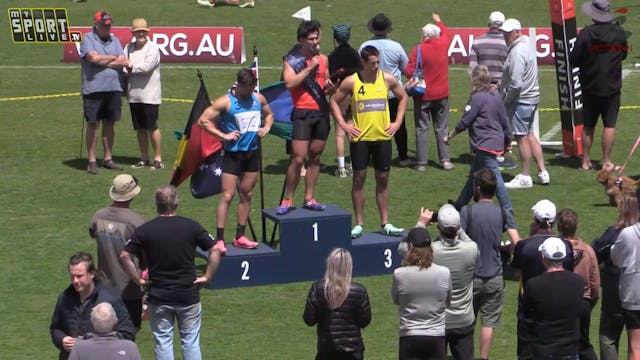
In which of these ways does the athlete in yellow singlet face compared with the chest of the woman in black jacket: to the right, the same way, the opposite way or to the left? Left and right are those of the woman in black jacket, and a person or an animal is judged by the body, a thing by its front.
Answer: the opposite way

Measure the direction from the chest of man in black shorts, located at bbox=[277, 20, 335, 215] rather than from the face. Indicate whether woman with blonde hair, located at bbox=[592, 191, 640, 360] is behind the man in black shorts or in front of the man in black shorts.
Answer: in front

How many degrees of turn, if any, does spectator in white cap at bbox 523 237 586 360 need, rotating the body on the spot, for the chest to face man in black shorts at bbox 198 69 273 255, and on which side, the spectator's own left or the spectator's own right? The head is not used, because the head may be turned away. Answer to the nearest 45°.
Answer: approximately 45° to the spectator's own left

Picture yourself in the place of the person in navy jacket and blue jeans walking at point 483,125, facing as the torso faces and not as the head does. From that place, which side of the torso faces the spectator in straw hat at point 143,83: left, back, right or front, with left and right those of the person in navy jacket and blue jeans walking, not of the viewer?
front

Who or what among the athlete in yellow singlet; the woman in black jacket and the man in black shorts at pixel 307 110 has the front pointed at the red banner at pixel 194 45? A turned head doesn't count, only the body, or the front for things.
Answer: the woman in black jacket

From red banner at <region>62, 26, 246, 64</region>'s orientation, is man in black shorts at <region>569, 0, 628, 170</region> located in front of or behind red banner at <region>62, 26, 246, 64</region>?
in front

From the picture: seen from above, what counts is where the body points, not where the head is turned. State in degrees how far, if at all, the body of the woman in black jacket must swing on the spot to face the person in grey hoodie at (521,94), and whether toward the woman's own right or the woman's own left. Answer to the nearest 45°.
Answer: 0° — they already face them

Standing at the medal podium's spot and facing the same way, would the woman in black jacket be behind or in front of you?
in front

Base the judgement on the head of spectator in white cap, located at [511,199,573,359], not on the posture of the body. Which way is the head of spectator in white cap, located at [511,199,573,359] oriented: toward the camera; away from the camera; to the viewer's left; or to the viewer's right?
away from the camera

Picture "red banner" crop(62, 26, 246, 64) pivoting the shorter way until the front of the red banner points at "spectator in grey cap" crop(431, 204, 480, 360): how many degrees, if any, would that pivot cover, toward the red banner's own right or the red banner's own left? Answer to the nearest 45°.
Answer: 0° — it already faces them

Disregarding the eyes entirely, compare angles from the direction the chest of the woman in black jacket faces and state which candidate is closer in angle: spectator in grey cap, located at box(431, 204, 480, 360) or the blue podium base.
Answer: the blue podium base

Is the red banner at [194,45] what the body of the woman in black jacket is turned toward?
yes

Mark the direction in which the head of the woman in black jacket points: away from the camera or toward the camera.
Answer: away from the camera

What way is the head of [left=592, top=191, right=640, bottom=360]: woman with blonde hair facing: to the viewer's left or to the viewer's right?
to the viewer's left
